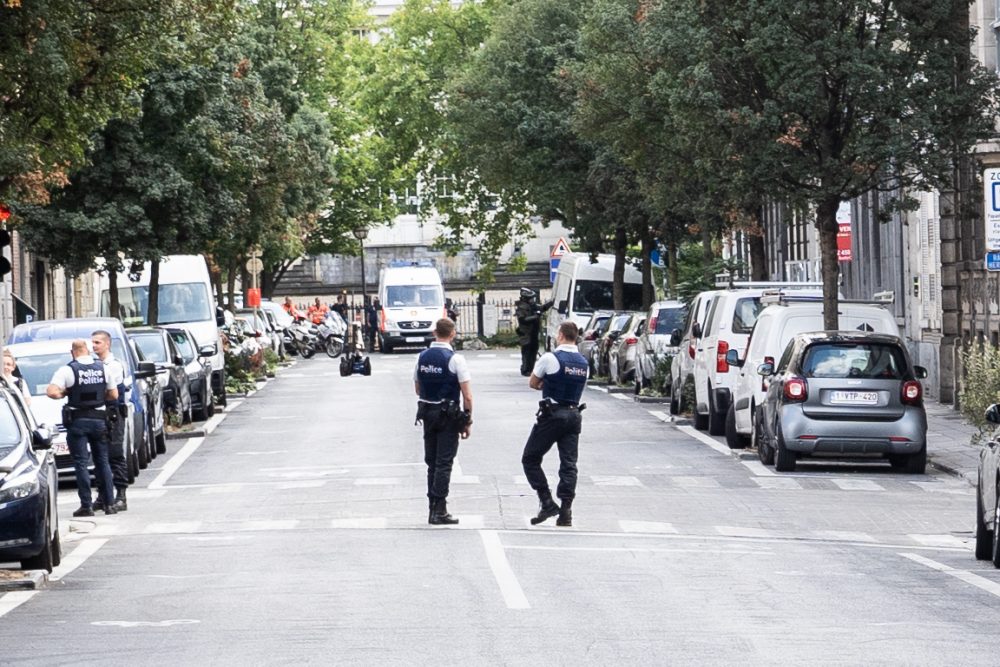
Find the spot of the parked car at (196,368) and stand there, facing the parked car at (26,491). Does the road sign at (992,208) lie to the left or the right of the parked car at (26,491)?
left

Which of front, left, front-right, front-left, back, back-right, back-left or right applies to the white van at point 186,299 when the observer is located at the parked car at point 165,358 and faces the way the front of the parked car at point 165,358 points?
back

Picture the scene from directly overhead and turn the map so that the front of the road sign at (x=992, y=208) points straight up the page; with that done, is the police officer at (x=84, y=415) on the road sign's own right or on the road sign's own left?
on the road sign's own right

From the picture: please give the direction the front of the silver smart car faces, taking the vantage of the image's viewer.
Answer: facing away from the viewer

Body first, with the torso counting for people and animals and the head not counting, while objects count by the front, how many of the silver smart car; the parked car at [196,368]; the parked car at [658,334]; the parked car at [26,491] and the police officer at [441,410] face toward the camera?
2

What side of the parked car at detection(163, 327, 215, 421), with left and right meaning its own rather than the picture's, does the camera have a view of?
front

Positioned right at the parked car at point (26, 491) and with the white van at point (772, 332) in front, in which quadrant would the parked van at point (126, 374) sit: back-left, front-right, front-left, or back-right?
front-left

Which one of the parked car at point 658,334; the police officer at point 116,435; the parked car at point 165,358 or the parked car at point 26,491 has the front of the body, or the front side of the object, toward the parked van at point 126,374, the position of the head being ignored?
the parked car at point 165,358

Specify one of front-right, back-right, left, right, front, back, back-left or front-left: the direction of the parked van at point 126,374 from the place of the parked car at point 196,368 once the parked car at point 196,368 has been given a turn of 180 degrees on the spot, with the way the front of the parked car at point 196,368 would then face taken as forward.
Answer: back

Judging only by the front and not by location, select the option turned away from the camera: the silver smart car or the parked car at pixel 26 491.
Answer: the silver smart car

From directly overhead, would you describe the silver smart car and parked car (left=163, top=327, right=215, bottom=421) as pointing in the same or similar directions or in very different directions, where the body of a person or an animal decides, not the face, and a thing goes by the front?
very different directions

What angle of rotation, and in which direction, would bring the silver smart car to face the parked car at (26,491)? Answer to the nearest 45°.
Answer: approximately 135° to its left

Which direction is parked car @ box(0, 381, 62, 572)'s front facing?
toward the camera

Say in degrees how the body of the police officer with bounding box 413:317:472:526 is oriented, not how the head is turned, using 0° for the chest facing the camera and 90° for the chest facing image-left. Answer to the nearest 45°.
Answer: approximately 225°

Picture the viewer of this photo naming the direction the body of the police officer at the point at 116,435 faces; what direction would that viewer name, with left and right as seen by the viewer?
facing the viewer and to the left of the viewer

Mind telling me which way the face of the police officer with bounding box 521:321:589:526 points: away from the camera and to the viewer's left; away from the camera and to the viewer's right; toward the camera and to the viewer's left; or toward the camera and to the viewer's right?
away from the camera and to the viewer's left

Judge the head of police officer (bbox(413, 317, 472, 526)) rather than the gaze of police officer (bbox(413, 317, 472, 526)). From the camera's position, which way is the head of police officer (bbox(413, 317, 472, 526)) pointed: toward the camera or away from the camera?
away from the camera

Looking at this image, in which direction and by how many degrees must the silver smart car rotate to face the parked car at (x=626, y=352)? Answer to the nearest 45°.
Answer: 0° — it already faces it
